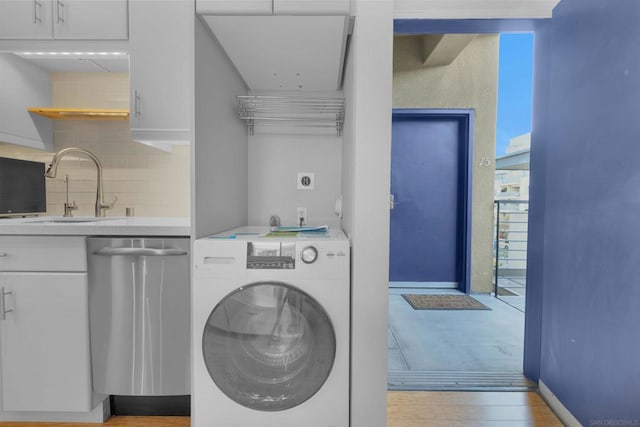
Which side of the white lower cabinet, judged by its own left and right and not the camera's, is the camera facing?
front

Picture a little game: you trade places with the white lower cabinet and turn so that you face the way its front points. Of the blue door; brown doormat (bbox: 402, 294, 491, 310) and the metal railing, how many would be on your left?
3

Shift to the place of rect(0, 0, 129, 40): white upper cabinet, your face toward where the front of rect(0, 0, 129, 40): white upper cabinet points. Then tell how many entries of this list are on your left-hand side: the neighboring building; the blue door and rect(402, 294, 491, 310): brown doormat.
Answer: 3

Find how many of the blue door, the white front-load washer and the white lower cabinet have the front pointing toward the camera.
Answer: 3

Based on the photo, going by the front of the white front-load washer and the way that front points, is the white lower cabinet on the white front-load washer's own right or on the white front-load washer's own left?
on the white front-load washer's own right

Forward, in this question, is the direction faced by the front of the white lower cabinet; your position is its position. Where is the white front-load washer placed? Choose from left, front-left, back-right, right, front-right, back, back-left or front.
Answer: front-left

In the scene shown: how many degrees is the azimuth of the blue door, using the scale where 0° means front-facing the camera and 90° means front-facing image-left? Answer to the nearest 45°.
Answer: approximately 0°

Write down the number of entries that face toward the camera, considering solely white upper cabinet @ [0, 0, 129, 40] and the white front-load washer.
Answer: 2

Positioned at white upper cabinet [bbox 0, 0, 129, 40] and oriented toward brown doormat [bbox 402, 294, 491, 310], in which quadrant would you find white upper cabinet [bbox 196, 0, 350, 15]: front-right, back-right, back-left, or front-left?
front-right

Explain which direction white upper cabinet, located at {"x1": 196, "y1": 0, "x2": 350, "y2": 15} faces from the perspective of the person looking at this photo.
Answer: facing the viewer

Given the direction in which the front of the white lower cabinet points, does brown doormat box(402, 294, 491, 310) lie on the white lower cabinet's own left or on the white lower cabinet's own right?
on the white lower cabinet's own left

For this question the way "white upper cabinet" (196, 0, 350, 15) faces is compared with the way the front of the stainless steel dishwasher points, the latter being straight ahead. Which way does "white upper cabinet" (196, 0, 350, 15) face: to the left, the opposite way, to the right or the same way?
the same way

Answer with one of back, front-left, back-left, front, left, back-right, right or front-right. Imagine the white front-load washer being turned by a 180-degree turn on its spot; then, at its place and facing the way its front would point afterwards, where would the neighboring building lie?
front-right

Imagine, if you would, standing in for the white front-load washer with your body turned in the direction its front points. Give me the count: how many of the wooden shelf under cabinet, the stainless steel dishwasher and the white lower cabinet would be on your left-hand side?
0

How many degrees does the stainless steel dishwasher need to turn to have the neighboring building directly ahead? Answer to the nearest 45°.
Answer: approximately 90° to its left

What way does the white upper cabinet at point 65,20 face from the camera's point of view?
toward the camera
